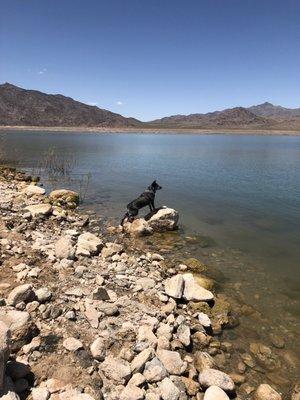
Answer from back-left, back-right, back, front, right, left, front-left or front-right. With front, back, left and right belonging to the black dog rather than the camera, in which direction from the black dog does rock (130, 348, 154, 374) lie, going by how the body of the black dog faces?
right

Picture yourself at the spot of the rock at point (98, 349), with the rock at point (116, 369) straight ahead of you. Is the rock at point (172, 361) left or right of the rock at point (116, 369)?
left

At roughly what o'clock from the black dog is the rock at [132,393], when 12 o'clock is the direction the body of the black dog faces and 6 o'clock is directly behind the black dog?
The rock is roughly at 3 o'clock from the black dog.

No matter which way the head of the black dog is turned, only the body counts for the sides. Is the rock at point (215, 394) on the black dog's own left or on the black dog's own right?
on the black dog's own right

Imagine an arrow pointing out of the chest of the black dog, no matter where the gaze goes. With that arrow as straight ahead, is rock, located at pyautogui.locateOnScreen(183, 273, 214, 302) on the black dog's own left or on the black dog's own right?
on the black dog's own right

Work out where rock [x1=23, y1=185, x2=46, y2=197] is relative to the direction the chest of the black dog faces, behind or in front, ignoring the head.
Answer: behind

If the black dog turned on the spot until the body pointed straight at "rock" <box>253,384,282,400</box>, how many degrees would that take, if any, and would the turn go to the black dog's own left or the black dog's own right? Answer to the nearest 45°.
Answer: approximately 90° to the black dog's own right

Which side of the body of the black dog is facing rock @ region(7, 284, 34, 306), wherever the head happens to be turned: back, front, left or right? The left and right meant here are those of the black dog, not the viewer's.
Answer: right

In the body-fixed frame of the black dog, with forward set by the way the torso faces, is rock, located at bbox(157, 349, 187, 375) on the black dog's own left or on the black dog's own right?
on the black dog's own right

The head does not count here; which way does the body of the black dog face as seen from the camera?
to the viewer's right

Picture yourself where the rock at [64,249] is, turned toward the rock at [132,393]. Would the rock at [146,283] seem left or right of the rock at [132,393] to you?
left

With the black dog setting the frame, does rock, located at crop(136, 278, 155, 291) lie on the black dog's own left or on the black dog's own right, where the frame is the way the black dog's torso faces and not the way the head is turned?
on the black dog's own right

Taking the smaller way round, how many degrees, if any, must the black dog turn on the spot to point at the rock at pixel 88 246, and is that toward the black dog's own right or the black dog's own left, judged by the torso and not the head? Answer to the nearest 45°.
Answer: approximately 90° to the black dog's own right
